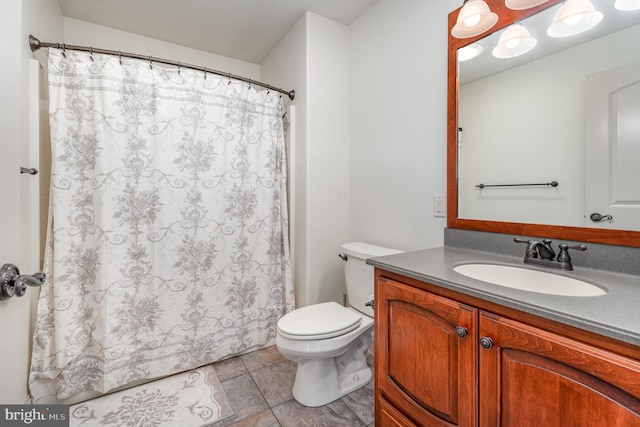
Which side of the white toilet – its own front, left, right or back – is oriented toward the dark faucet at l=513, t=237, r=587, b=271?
left

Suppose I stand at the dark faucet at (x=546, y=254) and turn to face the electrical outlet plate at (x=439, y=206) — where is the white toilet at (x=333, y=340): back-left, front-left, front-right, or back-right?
front-left

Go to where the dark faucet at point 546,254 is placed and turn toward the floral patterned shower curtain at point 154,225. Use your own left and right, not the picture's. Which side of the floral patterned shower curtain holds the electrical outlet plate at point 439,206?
right

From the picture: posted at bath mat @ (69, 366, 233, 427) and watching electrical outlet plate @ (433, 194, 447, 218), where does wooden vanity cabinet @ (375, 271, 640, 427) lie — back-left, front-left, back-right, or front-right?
front-right

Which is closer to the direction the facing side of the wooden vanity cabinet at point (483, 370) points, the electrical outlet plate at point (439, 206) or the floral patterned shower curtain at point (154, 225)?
the floral patterned shower curtain

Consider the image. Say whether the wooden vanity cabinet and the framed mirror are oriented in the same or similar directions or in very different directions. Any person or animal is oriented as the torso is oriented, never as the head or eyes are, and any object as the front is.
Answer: same or similar directions

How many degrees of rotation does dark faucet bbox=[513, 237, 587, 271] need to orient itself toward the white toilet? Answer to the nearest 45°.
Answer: approximately 45° to its right

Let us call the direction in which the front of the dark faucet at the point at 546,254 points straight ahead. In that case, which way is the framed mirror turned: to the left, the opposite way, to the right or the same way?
the same way

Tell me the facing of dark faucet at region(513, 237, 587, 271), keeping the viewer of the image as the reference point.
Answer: facing the viewer and to the left of the viewer

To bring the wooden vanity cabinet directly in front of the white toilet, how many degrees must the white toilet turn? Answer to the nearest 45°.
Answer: approximately 90° to its left

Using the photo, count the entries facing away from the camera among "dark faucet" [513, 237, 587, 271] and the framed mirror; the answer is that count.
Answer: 0

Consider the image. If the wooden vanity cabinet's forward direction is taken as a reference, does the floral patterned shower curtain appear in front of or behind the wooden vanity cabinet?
in front
